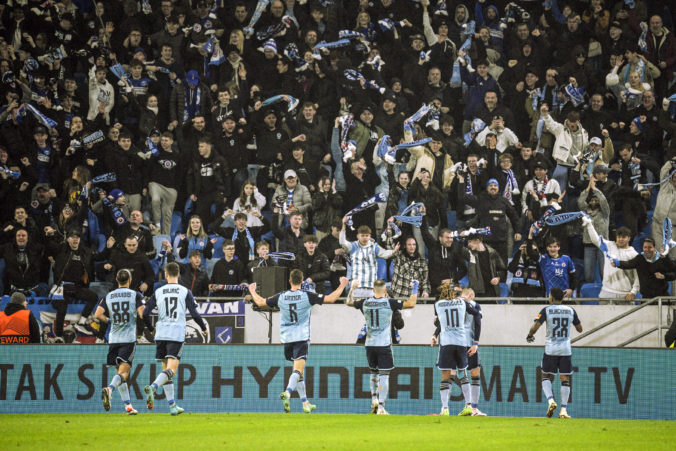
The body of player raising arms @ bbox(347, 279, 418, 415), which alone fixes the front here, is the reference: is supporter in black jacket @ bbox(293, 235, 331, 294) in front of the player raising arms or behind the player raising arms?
in front

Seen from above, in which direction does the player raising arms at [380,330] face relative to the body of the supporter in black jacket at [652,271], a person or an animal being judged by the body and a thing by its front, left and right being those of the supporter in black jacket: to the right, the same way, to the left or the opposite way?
the opposite way

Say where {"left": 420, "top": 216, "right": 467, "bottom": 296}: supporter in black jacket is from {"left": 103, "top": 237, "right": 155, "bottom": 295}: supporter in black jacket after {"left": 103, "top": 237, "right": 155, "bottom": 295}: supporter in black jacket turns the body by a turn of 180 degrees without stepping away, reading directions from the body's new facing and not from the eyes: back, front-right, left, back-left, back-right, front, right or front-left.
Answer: right

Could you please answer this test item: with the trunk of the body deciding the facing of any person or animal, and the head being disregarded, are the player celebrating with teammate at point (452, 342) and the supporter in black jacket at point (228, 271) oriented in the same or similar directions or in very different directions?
very different directions

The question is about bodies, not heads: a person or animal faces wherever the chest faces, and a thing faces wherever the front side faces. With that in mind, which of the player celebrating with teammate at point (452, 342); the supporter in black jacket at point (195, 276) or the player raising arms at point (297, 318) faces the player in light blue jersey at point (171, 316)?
the supporter in black jacket

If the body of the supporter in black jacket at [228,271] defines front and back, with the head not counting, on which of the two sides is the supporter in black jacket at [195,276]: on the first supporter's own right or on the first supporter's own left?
on the first supporter's own right

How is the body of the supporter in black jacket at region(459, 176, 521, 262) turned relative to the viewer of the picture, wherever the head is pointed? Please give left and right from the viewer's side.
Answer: facing the viewer

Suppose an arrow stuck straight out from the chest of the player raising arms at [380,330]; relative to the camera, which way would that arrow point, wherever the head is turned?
away from the camera

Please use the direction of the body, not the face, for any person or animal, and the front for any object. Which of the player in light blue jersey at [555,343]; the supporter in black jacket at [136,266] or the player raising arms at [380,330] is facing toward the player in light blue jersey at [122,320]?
the supporter in black jacket

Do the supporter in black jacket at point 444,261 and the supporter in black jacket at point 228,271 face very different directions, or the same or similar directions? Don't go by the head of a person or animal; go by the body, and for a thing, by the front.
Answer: same or similar directions

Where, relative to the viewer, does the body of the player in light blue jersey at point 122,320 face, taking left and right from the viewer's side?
facing away from the viewer and to the right of the viewer

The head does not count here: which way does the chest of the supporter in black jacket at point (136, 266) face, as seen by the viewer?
toward the camera

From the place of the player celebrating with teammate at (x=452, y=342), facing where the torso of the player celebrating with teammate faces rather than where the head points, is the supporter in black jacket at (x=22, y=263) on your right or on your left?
on your left

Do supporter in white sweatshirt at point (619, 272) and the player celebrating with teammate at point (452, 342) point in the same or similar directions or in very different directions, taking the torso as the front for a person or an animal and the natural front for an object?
very different directions

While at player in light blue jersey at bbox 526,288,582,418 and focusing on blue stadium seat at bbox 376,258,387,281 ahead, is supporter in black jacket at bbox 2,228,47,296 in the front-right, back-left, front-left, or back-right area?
front-left

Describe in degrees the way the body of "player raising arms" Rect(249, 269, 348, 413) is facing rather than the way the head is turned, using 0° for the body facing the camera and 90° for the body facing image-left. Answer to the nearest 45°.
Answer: approximately 180°

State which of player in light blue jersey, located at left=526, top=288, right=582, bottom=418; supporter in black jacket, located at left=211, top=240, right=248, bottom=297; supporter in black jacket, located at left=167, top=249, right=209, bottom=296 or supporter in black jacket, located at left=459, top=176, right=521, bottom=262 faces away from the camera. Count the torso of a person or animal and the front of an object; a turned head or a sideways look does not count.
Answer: the player in light blue jersey

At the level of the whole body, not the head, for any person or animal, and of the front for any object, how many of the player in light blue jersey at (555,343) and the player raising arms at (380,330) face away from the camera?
2

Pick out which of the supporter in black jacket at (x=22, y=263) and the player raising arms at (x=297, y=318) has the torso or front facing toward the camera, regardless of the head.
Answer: the supporter in black jacket

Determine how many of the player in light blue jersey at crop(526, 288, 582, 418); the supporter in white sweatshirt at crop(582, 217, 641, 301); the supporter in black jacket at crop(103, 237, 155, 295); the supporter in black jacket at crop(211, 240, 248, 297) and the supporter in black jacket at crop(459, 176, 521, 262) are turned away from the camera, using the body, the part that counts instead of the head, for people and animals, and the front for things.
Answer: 1
